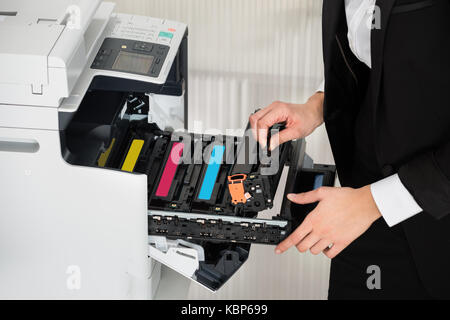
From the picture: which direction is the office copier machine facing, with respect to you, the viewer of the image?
facing to the right of the viewer
